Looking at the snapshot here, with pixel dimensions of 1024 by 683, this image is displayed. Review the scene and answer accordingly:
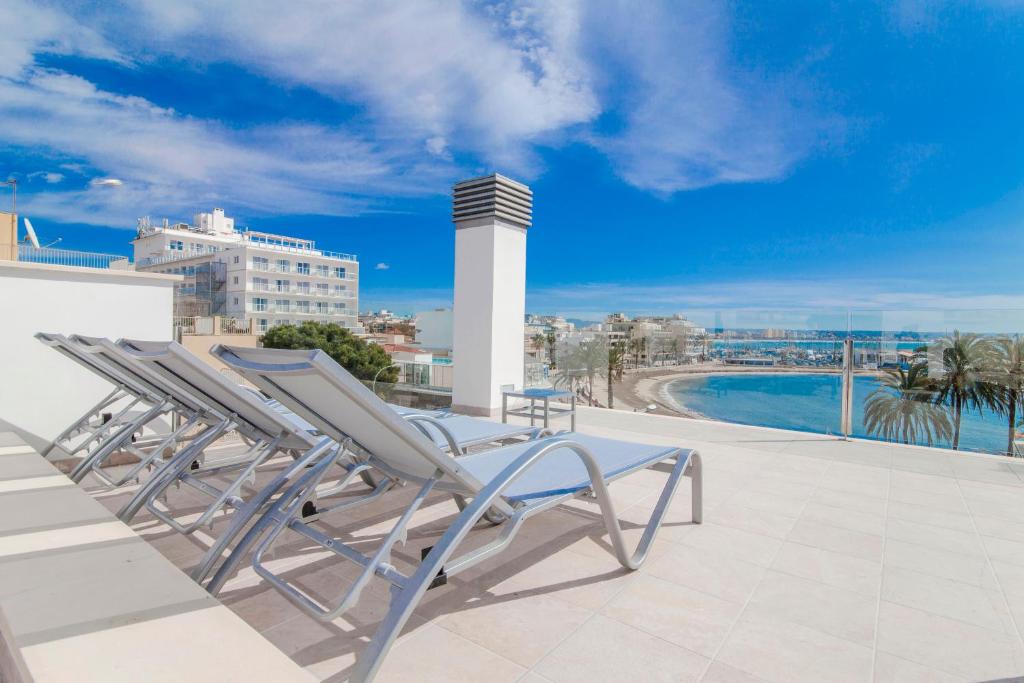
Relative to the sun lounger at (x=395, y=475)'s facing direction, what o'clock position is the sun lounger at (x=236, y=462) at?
the sun lounger at (x=236, y=462) is roughly at 9 o'clock from the sun lounger at (x=395, y=475).

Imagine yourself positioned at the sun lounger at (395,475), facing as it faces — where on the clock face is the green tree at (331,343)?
The green tree is roughly at 10 o'clock from the sun lounger.

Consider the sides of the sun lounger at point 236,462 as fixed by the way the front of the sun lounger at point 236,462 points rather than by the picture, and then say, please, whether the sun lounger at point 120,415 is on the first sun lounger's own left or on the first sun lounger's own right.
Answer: on the first sun lounger's own left

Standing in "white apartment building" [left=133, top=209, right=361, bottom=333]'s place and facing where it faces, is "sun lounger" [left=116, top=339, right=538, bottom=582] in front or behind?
in front

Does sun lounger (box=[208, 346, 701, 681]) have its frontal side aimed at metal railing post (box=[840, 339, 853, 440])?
yes

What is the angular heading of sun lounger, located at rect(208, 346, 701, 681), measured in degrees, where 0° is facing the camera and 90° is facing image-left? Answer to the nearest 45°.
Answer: approximately 225°

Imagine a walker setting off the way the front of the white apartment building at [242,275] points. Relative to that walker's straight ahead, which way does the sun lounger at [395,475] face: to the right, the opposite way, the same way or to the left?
to the left

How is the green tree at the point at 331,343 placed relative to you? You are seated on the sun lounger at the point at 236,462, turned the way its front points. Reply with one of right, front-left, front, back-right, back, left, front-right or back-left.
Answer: front-left

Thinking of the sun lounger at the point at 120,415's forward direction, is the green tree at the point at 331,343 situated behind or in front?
in front

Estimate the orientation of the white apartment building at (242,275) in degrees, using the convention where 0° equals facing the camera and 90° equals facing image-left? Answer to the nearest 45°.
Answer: approximately 315°

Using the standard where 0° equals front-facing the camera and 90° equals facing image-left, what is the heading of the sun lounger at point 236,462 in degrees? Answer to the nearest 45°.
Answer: approximately 225°

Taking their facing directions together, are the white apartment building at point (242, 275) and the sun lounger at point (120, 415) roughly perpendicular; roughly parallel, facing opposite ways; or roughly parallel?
roughly perpendicular

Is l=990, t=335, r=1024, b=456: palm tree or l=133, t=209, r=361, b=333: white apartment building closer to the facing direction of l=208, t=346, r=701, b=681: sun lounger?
the palm tree

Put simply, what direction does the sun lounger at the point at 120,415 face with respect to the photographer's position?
facing away from the viewer and to the right of the viewer
